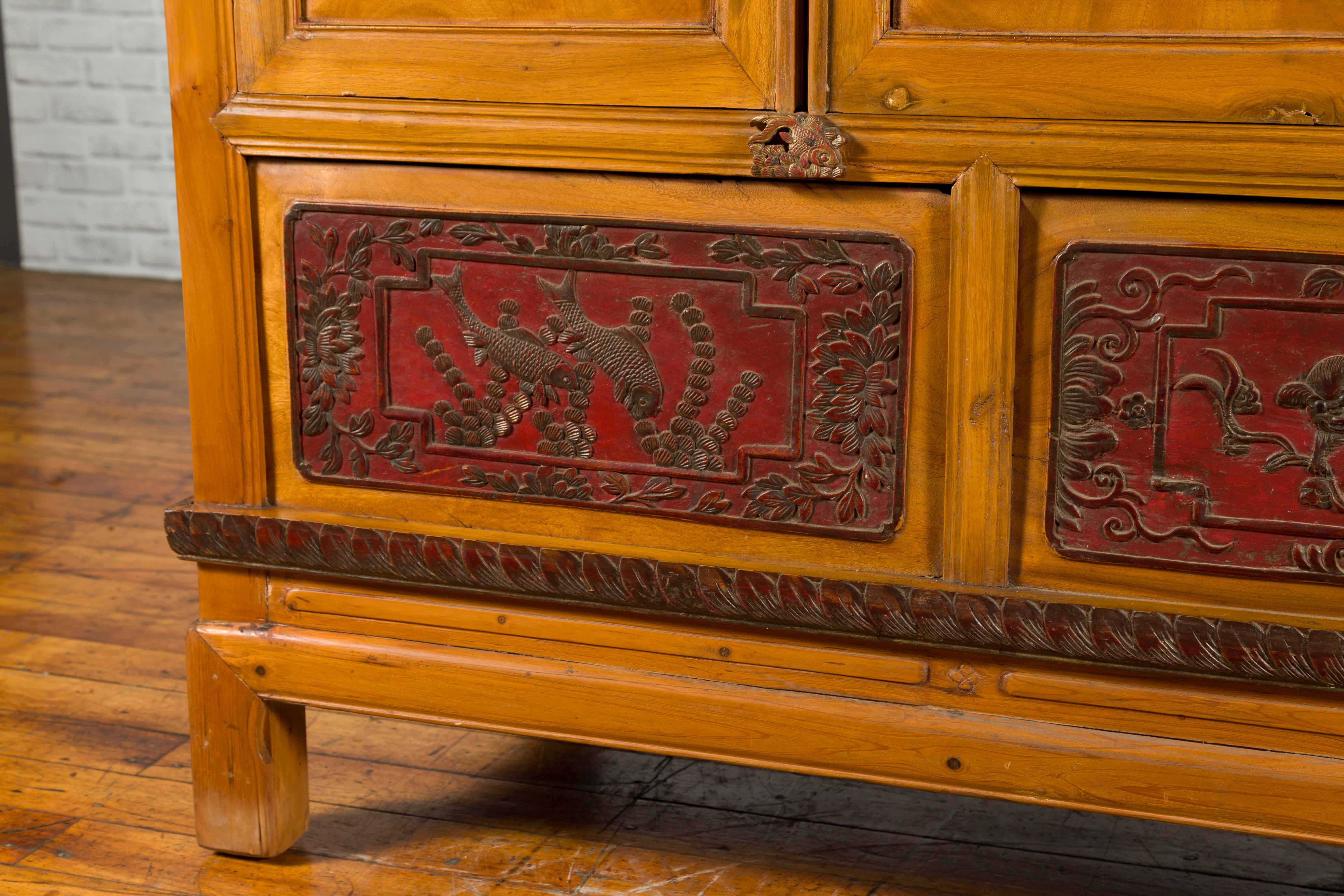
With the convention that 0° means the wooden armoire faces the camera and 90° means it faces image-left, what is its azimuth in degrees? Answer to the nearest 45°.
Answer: approximately 45°
